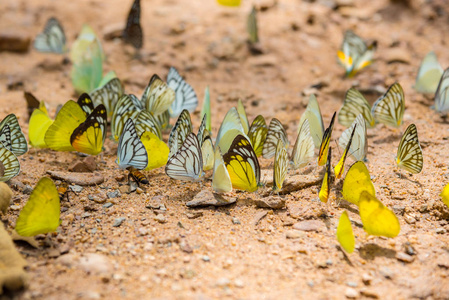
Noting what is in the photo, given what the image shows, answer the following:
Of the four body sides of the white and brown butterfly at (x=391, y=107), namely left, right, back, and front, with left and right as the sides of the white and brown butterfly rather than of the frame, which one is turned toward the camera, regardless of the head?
right

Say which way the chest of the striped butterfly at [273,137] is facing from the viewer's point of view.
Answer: to the viewer's left

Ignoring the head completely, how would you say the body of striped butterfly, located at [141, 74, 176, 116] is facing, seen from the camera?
to the viewer's left

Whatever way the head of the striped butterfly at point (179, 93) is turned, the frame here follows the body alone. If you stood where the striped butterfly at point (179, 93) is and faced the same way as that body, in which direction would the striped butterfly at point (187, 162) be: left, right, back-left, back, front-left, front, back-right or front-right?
left

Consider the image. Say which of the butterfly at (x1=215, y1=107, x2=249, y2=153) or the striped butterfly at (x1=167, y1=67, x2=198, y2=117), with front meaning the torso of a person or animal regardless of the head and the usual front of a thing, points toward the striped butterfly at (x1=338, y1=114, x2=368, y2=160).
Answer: the butterfly

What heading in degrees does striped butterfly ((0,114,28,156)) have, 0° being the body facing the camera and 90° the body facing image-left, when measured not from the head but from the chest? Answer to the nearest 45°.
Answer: approximately 90°
